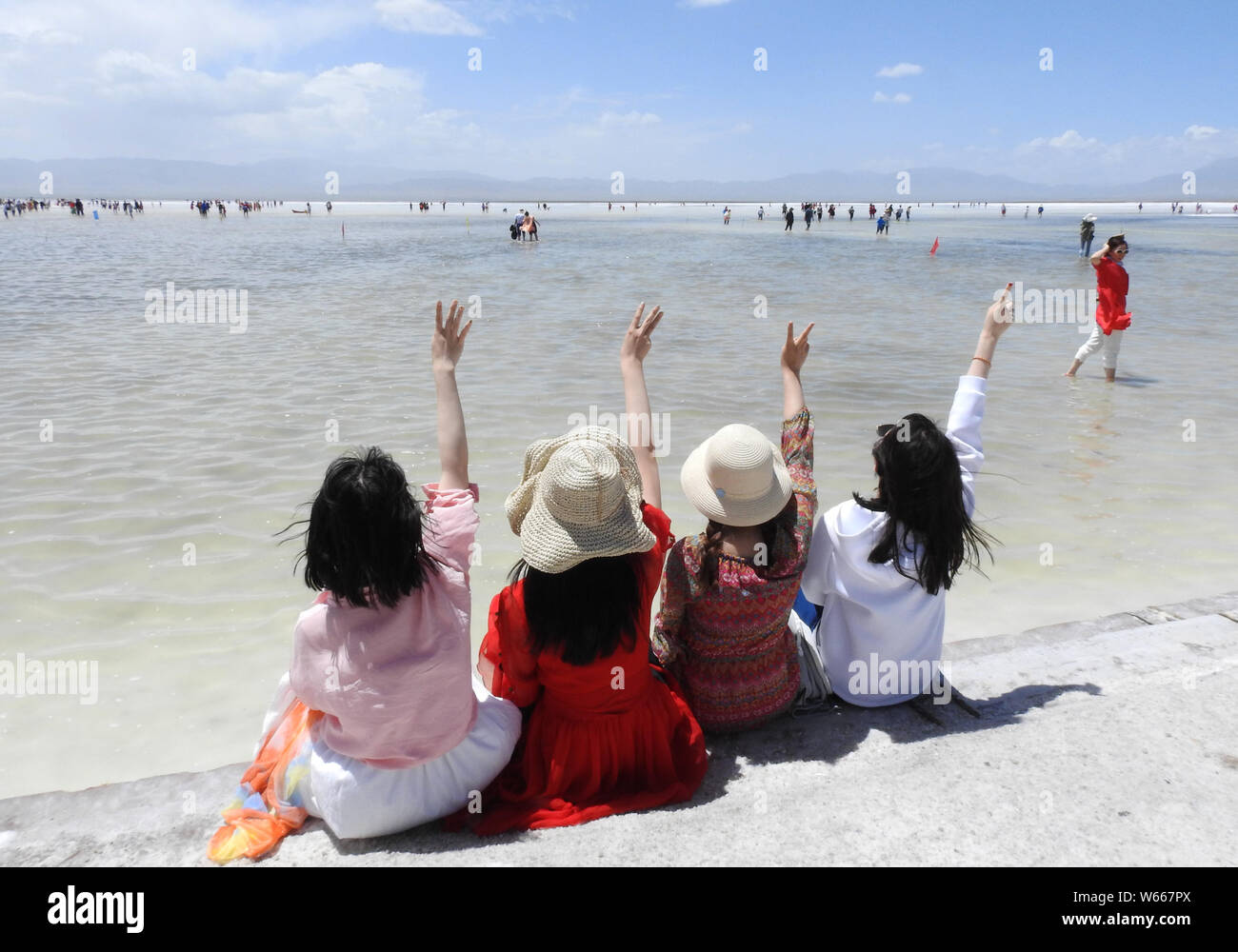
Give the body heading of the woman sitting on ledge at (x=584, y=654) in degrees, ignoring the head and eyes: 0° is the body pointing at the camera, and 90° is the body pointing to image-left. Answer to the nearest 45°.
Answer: approximately 180°

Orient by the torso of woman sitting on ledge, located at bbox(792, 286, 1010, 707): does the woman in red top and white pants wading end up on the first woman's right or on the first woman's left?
on the first woman's right

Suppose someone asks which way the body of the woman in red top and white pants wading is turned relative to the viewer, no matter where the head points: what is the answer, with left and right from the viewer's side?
facing the viewer and to the right of the viewer

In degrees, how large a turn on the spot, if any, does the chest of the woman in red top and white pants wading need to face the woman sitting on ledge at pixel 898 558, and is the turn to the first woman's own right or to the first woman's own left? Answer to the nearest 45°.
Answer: approximately 45° to the first woman's own right

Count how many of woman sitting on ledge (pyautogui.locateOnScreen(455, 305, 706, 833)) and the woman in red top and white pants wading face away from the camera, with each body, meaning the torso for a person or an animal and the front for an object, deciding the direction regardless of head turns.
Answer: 1

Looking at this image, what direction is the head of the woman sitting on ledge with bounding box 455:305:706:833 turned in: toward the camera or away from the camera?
away from the camera

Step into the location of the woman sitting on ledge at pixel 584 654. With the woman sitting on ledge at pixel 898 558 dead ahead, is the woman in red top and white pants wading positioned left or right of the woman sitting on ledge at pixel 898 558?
left

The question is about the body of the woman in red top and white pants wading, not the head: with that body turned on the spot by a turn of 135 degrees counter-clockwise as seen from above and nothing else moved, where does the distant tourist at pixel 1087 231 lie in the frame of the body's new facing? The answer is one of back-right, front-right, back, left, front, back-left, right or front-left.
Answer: front

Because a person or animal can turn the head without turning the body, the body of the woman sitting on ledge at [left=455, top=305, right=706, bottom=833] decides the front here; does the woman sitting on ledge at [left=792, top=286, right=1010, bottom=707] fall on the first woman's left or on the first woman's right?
on the first woman's right

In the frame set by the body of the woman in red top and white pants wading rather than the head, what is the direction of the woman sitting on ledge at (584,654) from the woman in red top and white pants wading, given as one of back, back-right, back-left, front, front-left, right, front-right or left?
front-right

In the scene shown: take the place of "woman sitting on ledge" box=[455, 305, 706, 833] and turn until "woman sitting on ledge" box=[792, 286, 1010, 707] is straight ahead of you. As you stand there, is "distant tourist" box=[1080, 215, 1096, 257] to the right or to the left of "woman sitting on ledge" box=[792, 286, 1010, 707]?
left

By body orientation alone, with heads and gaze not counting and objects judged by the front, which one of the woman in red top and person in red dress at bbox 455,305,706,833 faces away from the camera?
the woman sitting on ledge

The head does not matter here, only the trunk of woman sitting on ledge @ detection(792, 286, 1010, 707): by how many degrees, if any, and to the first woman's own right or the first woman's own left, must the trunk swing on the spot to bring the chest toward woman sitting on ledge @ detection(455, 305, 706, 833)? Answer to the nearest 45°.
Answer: approximately 90° to the first woman's own left

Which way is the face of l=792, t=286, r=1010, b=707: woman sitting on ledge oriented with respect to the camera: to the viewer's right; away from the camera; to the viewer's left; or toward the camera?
away from the camera

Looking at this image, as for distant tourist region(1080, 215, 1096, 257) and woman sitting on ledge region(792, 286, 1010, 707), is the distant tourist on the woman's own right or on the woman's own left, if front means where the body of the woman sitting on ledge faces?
on the woman's own right

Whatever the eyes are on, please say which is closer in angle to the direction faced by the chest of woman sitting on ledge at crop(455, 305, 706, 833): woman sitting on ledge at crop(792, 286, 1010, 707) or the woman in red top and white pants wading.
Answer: the woman in red top and white pants wading

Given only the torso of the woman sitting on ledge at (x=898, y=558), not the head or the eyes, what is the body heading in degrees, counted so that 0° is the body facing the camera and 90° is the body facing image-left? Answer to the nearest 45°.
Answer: approximately 135°

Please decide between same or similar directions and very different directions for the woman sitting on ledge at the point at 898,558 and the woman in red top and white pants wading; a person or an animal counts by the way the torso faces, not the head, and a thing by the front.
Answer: very different directions
